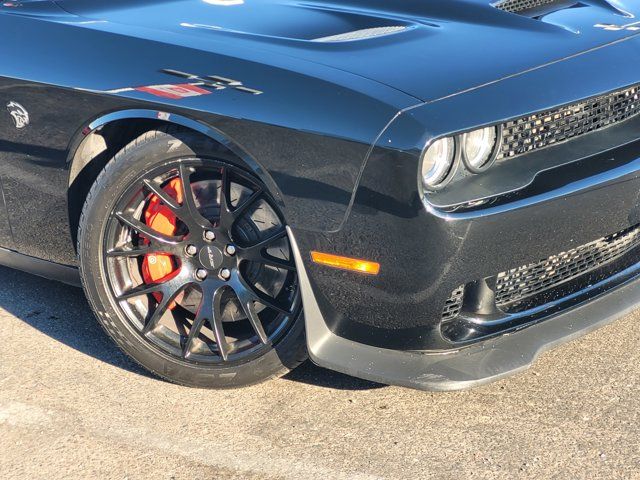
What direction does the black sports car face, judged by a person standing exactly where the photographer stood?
facing the viewer and to the right of the viewer
